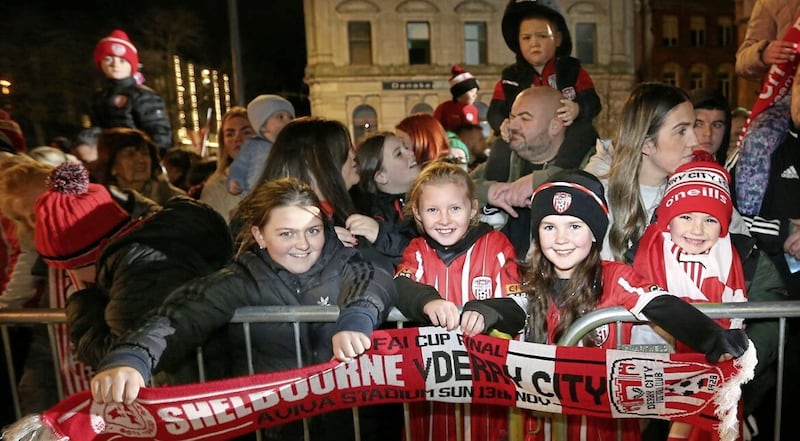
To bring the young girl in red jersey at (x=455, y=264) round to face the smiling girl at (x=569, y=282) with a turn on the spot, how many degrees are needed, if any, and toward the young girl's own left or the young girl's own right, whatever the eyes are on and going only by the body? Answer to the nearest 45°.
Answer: approximately 45° to the young girl's own left

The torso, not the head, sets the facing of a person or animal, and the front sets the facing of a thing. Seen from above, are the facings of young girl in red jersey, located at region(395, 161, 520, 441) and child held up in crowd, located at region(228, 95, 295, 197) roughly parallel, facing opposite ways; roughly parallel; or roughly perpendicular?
roughly perpendicular

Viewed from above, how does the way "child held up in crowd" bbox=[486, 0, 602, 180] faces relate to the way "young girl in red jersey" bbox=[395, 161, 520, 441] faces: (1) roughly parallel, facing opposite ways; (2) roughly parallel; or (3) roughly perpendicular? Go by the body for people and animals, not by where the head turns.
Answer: roughly parallel

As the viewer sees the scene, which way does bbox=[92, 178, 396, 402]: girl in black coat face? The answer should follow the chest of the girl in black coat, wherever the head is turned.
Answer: toward the camera

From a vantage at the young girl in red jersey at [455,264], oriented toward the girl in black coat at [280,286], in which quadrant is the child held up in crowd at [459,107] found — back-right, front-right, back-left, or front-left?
back-right

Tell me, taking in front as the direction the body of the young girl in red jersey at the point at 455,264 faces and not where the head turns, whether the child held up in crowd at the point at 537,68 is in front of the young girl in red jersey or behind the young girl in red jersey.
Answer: behind

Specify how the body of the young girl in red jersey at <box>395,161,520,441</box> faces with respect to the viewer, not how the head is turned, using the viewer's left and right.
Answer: facing the viewer

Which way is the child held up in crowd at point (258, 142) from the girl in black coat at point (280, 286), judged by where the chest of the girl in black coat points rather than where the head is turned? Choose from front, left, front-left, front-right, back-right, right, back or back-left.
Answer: back

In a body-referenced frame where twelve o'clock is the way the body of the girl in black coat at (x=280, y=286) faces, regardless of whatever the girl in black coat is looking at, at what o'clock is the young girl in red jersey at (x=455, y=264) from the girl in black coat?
The young girl in red jersey is roughly at 9 o'clock from the girl in black coat.
